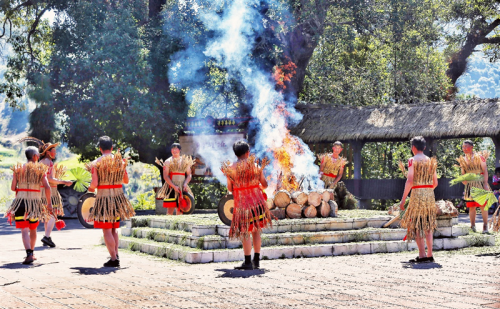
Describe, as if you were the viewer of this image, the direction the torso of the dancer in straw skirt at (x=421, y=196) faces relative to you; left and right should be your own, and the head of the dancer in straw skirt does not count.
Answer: facing away from the viewer and to the left of the viewer

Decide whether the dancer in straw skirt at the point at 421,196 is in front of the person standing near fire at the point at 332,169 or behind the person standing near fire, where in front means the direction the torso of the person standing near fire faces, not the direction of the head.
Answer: in front

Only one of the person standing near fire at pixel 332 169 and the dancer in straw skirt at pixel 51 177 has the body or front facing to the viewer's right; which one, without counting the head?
the dancer in straw skirt

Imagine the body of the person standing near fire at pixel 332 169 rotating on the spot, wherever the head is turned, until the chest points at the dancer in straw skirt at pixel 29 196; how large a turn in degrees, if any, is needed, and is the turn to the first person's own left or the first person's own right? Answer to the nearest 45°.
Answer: approximately 45° to the first person's own right

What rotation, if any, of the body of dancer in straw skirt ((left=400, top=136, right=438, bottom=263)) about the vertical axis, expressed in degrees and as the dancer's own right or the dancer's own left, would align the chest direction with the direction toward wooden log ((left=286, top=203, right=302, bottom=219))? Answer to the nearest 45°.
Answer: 0° — they already face it

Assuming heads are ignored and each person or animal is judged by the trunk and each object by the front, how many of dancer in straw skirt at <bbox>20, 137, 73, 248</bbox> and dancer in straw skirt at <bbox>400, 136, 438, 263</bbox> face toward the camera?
0

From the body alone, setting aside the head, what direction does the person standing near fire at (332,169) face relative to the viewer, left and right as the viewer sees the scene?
facing the viewer

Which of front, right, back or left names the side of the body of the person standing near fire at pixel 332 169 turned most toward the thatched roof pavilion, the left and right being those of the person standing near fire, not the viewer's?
back

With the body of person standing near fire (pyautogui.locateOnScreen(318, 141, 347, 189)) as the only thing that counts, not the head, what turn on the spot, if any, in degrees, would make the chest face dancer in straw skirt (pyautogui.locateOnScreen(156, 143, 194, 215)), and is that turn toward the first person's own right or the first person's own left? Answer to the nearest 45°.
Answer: approximately 90° to the first person's own right

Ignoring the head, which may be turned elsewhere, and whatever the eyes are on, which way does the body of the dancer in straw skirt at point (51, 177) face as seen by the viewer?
to the viewer's right

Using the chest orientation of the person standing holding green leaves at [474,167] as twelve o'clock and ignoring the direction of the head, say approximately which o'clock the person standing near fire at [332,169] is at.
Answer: the person standing near fire at [332,169] is roughly at 2 o'clock from the person standing holding green leaves at [474,167].

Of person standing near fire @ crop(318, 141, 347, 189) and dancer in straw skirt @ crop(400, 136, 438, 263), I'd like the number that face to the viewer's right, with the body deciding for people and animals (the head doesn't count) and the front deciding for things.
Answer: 0

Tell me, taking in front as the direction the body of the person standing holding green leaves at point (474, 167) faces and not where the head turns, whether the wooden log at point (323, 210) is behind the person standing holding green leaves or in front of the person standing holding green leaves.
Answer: in front

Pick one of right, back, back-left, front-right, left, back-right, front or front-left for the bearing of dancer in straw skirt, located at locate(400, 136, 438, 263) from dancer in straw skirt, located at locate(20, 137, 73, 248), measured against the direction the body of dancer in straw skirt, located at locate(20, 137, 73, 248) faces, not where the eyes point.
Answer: front-right
